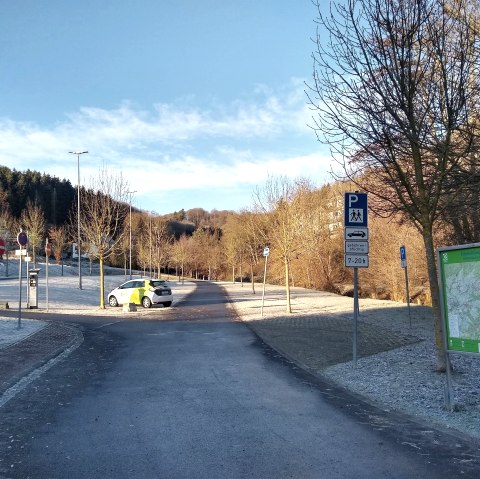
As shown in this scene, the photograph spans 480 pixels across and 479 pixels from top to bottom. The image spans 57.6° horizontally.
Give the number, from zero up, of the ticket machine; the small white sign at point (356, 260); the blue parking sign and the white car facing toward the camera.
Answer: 3

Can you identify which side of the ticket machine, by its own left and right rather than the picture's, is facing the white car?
left

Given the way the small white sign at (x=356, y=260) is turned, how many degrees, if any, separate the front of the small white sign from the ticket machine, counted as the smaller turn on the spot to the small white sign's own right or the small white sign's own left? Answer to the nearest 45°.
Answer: approximately 135° to the small white sign's own right

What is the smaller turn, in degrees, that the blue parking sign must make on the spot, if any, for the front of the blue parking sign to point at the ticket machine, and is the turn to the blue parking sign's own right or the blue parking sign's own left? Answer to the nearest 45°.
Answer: approximately 135° to the blue parking sign's own right

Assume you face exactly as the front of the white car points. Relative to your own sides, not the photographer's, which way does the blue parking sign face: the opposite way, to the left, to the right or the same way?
to the left

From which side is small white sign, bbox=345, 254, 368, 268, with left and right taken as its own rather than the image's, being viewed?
front

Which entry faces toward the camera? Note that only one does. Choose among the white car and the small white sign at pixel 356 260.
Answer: the small white sign

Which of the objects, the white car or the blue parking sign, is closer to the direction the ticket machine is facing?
the blue parking sign

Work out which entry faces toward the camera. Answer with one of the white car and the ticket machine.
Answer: the ticket machine

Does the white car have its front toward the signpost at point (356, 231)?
no

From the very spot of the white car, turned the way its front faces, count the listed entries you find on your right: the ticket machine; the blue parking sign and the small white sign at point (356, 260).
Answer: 0

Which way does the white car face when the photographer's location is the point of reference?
facing away from the viewer and to the left of the viewer

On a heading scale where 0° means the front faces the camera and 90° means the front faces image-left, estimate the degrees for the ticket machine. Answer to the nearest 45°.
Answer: approximately 0°

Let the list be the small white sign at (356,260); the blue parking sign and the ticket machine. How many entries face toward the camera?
3

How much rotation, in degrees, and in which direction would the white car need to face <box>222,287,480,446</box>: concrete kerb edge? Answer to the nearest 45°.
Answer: approximately 135° to its left
